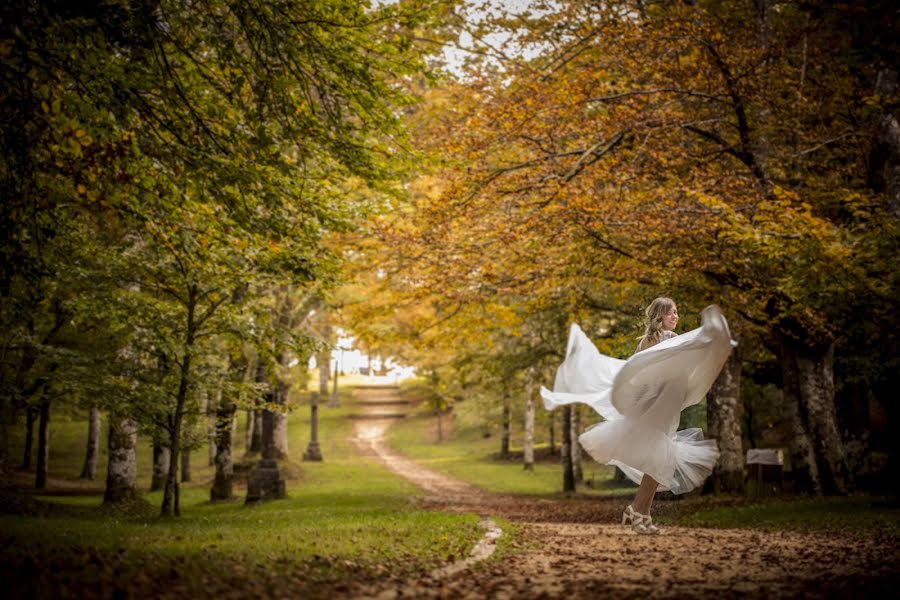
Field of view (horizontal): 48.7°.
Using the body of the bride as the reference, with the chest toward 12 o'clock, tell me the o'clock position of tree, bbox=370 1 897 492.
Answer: The tree is roughly at 9 o'clock from the bride.

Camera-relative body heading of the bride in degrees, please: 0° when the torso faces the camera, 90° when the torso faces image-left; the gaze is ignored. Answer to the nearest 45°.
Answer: approximately 270°
